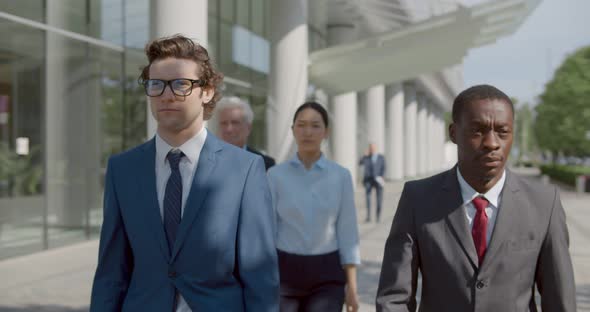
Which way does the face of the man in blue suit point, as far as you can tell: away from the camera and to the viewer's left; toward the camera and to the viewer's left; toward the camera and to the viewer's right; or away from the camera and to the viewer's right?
toward the camera and to the viewer's left

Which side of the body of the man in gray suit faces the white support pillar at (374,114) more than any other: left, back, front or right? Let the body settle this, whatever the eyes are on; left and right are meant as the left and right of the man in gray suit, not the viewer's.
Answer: back

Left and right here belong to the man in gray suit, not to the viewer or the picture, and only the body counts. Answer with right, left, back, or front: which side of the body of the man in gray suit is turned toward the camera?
front

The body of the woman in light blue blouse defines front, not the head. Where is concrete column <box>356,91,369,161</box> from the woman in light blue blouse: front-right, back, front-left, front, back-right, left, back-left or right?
back

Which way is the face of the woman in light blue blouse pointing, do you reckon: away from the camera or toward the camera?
toward the camera

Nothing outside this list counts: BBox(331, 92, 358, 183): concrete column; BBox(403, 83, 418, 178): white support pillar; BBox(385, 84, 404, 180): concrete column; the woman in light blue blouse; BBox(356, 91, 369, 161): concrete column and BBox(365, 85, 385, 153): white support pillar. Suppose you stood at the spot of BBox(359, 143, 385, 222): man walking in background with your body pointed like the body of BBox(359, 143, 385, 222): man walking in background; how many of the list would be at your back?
5

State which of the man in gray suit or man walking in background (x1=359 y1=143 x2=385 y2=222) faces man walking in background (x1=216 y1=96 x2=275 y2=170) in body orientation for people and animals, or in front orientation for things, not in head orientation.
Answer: man walking in background (x1=359 y1=143 x2=385 y2=222)

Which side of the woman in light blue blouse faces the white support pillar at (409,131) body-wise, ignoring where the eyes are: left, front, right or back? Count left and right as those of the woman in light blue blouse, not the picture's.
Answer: back

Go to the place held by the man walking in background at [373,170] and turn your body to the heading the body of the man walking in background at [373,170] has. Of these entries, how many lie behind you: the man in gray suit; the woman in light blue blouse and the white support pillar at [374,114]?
1

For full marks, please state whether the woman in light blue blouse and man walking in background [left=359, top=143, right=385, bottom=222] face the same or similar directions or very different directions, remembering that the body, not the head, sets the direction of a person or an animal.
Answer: same or similar directions

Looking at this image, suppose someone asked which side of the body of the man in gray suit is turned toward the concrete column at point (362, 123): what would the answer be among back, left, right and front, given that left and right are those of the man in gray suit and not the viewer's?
back

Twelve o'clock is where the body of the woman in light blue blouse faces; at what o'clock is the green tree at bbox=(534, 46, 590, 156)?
The green tree is roughly at 7 o'clock from the woman in light blue blouse.

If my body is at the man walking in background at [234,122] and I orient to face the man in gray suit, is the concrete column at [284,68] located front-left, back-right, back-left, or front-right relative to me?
back-left

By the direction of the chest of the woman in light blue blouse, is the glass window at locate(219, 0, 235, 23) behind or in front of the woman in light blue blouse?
behind

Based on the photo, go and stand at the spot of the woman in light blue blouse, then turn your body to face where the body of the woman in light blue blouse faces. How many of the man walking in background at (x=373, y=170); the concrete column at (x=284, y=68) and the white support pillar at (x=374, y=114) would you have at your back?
3

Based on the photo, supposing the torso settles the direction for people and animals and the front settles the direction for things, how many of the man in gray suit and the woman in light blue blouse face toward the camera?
2

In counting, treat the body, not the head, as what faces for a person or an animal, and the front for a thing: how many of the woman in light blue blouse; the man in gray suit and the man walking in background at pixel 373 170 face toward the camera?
3

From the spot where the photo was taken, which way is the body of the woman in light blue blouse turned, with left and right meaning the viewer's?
facing the viewer

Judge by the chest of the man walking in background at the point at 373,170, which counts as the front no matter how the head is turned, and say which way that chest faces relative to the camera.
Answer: toward the camera

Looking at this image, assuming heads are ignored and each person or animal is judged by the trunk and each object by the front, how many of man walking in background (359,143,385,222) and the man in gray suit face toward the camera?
2

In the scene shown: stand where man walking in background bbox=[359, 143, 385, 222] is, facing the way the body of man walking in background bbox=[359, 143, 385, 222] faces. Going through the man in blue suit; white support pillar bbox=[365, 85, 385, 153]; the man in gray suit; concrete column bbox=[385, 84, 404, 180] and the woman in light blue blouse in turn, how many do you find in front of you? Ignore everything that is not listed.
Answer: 3
